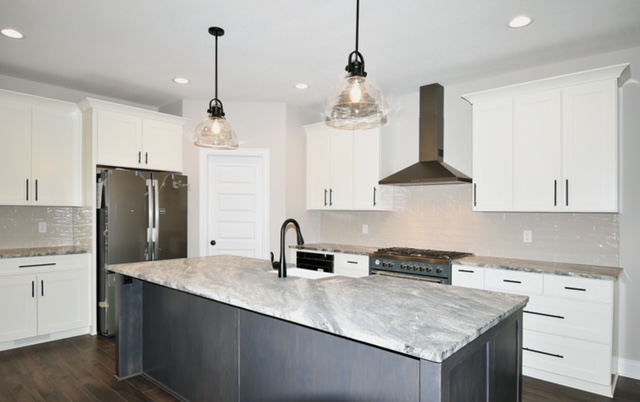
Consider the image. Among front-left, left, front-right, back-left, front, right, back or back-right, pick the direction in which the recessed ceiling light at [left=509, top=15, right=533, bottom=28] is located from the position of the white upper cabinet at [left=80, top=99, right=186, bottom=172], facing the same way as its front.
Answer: front

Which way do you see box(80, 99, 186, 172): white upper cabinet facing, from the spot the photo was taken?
facing the viewer and to the right of the viewer

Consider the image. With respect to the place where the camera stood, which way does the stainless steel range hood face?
facing the viewer and to the left of the viewer

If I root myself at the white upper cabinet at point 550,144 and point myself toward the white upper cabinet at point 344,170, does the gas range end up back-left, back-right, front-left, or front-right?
front-left

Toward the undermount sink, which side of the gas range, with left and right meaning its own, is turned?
front

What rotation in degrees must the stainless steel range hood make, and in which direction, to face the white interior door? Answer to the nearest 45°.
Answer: approximately 45° to its right

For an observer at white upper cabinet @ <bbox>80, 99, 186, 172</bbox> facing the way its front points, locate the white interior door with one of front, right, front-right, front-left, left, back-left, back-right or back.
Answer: front-left

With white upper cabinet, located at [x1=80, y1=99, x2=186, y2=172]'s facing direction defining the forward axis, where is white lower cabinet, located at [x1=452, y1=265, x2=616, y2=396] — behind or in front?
in front

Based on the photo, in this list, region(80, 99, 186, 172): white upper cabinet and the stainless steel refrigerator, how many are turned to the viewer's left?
0

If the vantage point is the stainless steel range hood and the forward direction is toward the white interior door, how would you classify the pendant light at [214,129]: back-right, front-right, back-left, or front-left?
front-left

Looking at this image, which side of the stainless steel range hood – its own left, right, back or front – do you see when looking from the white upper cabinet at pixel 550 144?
left

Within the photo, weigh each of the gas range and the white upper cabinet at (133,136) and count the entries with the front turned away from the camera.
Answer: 0

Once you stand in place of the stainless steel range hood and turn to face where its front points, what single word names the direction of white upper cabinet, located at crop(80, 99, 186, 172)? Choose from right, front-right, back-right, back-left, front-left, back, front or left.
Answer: front-right
